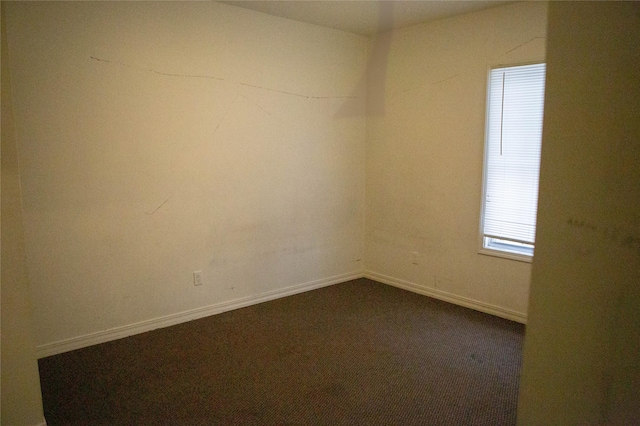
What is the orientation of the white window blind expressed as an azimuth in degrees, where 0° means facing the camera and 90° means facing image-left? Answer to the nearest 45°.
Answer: approximately 45°
